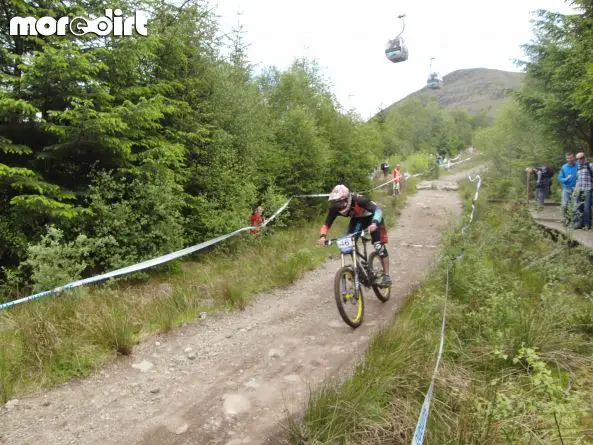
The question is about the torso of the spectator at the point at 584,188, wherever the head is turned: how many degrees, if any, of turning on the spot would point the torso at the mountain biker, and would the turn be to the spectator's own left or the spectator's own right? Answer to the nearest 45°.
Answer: approximately 45° to the spectator's own left

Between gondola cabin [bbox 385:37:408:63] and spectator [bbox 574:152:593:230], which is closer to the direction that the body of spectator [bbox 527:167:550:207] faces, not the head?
the gondola cabin

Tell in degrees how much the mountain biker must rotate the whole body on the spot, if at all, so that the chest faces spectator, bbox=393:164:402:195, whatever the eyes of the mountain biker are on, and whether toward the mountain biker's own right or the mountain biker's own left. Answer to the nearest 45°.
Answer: approximately 135° to the mountain biker's own right

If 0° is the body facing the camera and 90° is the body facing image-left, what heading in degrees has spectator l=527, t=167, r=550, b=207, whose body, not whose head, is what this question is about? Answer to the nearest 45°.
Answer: approximately 90°

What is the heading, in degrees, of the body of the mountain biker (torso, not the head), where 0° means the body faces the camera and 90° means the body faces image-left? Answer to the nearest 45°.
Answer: approximately 45°

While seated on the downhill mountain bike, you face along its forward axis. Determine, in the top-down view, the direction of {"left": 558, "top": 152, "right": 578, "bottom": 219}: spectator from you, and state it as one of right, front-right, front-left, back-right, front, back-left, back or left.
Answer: back

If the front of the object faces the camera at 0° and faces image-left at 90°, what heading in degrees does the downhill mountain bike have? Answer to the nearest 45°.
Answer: approximately 45°
